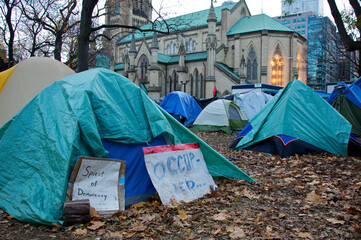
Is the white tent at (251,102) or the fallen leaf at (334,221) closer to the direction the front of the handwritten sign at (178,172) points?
the fallen leaf

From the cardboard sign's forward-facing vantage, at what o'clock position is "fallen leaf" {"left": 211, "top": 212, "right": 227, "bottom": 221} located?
The fallen leaf is roughly at 10 o'clock from the cardboard sign.

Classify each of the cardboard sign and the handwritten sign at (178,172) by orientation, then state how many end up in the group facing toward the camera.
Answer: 2

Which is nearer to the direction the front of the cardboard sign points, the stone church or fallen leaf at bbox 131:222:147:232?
the fallen leaf

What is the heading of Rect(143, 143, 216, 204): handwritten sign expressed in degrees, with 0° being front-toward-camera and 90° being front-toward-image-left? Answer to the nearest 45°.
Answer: approximately 0°

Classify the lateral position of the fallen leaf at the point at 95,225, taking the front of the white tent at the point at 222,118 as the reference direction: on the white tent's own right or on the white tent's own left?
on the white tent's own right

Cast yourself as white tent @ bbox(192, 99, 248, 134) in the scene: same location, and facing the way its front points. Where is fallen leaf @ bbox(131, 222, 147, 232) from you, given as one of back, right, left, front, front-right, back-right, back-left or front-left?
front-right

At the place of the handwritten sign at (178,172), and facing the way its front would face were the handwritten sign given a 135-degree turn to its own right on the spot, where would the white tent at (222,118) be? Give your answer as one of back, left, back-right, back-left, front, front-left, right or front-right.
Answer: front-right

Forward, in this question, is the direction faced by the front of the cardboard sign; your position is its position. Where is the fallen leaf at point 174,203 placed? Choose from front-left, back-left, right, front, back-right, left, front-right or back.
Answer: left

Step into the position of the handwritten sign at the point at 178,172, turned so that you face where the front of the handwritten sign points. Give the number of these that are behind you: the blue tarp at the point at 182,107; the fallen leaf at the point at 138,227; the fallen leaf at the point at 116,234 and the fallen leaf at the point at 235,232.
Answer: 1

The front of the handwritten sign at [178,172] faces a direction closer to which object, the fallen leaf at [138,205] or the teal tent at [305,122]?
the fallen leaf
